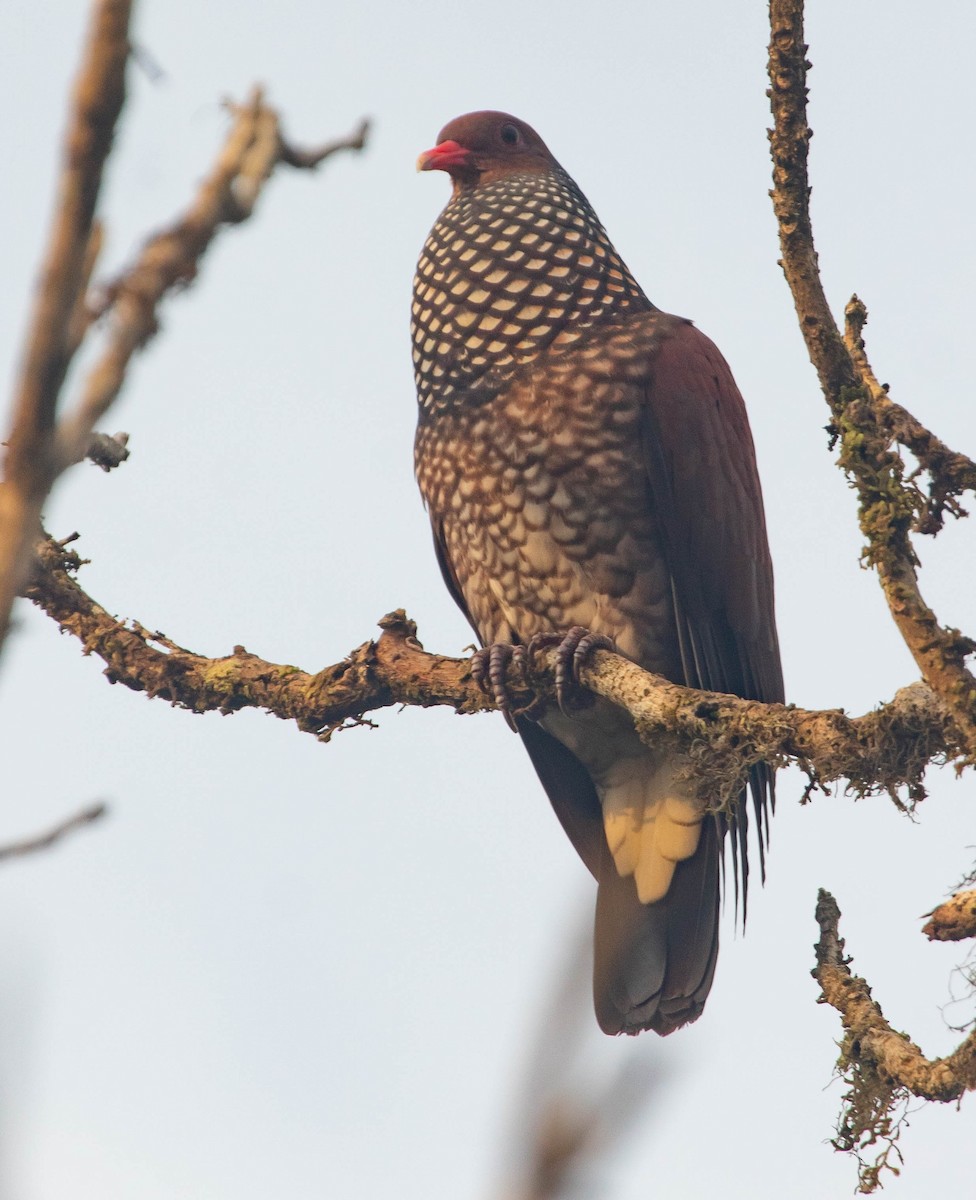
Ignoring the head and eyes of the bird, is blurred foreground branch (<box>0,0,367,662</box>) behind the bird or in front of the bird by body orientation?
in front

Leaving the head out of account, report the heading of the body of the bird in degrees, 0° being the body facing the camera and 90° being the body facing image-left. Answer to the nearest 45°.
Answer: approximately 45°

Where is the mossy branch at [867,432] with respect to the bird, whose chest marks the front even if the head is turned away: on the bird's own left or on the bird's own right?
on the bird's own left
